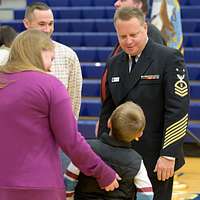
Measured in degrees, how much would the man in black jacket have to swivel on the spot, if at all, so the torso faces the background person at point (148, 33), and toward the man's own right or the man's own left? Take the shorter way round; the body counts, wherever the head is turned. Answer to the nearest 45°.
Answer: approximately 135° to the man's own right

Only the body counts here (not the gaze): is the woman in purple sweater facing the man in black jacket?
yes

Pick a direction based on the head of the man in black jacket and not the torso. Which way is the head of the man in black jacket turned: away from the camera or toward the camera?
toward the camera

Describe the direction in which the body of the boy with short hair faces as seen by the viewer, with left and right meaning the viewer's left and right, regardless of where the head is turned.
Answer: facing away from the viewer

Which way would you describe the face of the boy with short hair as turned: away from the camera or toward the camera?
away from the camera

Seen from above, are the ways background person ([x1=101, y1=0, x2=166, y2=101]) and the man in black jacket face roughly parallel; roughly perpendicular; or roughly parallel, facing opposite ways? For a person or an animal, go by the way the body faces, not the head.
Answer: roughly parallel

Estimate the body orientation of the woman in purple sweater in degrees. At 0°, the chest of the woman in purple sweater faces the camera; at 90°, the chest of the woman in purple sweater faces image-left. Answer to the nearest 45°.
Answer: approximately 225°

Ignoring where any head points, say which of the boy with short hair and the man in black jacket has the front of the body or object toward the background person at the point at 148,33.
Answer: the boy with short hair

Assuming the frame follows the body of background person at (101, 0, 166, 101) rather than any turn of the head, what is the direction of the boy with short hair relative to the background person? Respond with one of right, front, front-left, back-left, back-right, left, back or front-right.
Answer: front-left

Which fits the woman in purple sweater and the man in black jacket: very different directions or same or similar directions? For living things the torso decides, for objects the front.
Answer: very different directions

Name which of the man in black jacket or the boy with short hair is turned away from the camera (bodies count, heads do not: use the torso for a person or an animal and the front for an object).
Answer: the boy with short hair

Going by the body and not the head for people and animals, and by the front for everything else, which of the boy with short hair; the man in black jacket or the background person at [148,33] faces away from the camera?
the boy with short hair

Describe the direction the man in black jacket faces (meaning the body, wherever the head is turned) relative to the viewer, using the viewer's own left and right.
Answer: facing the viewer and to the left of the viewer

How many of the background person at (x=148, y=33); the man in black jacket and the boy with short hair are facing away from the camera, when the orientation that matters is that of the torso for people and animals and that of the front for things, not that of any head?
1
